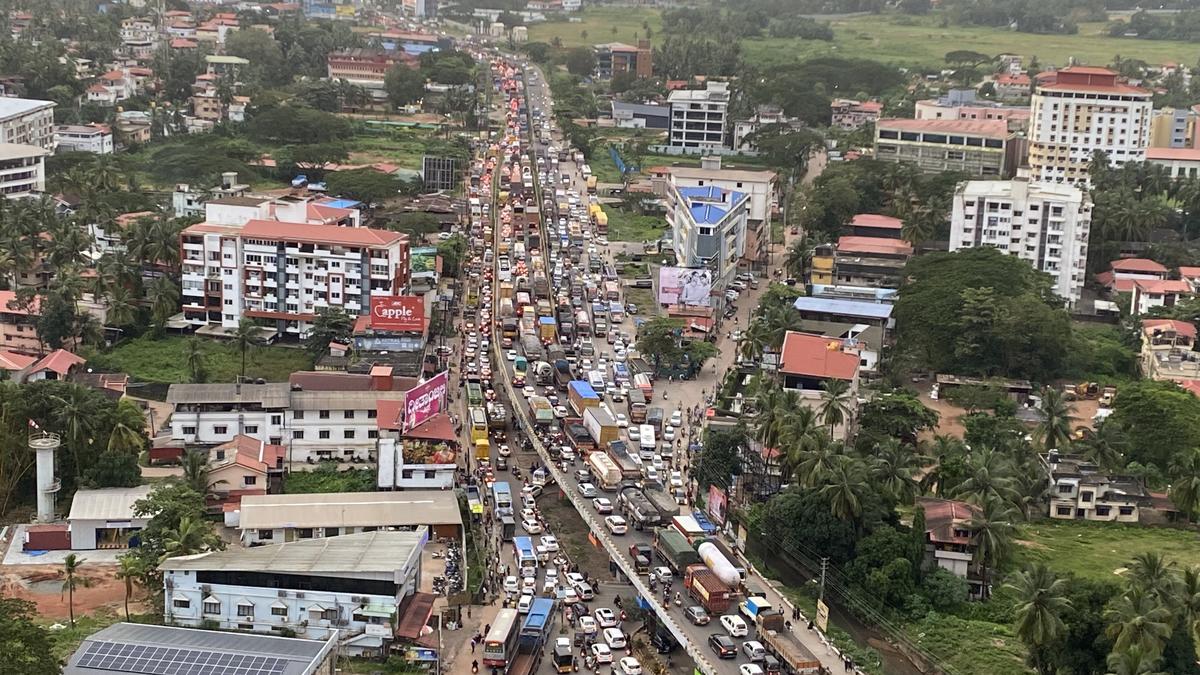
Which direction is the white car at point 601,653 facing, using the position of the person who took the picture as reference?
facing away from the viewer and to the left of the viewer

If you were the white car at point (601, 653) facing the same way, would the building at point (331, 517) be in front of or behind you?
in front

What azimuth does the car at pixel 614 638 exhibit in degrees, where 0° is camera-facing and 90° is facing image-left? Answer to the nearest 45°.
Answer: approximately 135°

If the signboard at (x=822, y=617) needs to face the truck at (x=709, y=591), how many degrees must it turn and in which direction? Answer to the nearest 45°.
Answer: approximately 45° to its right

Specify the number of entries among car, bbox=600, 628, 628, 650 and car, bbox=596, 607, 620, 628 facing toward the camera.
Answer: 0

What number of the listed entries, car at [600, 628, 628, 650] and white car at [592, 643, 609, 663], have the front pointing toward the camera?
0

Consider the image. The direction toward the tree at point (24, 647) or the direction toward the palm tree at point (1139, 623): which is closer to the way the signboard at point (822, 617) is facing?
the tree

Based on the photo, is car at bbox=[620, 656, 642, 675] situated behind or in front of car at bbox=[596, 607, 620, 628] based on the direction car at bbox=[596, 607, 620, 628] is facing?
behind

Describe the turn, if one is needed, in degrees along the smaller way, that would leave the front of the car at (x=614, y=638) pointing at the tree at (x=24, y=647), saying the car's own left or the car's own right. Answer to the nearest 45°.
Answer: approximately 90° to the car's own left

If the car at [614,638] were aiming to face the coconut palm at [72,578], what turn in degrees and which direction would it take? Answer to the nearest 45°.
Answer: approximately 45° to its left

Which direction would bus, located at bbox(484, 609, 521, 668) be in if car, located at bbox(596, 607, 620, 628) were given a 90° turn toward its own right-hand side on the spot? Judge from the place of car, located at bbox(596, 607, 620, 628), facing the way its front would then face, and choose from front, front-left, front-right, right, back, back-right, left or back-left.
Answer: back

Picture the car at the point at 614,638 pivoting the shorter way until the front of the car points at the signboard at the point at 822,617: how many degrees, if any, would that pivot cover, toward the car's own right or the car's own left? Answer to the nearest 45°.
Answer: approximately 135° to the car's own right

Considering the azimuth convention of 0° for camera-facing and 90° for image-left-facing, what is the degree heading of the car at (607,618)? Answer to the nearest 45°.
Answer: approximately 135°
